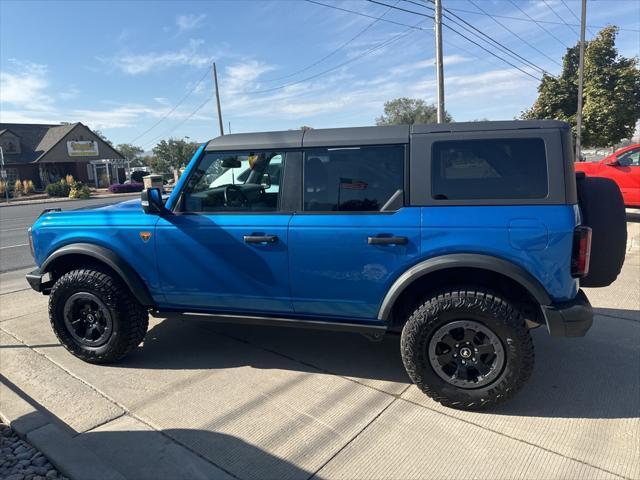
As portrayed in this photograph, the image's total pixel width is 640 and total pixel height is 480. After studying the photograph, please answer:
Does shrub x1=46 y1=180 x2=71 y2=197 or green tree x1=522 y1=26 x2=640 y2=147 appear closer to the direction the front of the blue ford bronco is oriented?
the shrub

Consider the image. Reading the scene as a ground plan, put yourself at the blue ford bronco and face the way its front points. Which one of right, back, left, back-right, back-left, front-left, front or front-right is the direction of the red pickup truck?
back-right

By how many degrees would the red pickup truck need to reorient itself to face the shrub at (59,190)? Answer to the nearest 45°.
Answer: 0° — it already faces it

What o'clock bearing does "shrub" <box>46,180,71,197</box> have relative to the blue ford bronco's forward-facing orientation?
The shrub is roughly at 2 o'clock from the blue ford bronco.

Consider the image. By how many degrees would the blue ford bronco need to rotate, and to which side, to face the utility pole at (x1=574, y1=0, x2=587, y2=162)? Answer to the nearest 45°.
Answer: approximately 135° to its right

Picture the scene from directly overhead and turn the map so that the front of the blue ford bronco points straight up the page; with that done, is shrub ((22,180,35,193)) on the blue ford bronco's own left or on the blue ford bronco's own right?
on the blue ford bronco's own right

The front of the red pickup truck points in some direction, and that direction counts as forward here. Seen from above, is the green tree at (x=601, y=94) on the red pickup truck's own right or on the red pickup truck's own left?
on the red pickup truck's own right

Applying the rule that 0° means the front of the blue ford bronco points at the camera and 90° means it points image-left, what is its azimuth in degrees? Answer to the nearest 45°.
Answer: approximately 90°

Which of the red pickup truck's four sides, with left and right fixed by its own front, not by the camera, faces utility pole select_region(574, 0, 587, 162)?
right

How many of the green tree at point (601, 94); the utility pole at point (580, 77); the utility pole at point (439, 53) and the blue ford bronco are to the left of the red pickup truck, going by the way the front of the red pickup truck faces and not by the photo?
1

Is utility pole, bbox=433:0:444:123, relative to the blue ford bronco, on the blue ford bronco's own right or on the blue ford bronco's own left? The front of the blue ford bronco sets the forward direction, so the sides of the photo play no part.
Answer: on the blue ford bronco's own right

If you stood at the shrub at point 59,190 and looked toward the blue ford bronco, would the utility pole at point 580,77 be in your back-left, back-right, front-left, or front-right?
front-left

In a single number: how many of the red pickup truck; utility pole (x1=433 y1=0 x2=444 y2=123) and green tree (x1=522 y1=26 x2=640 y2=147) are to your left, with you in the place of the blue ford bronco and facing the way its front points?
0

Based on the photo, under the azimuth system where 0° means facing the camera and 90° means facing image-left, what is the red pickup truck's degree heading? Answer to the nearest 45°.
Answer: approximately 90°

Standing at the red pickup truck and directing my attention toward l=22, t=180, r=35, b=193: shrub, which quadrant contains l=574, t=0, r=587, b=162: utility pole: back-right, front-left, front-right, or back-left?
front-right

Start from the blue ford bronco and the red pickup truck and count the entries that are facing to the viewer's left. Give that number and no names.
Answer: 2

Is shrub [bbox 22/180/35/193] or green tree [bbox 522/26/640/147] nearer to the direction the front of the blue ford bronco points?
the shrub
